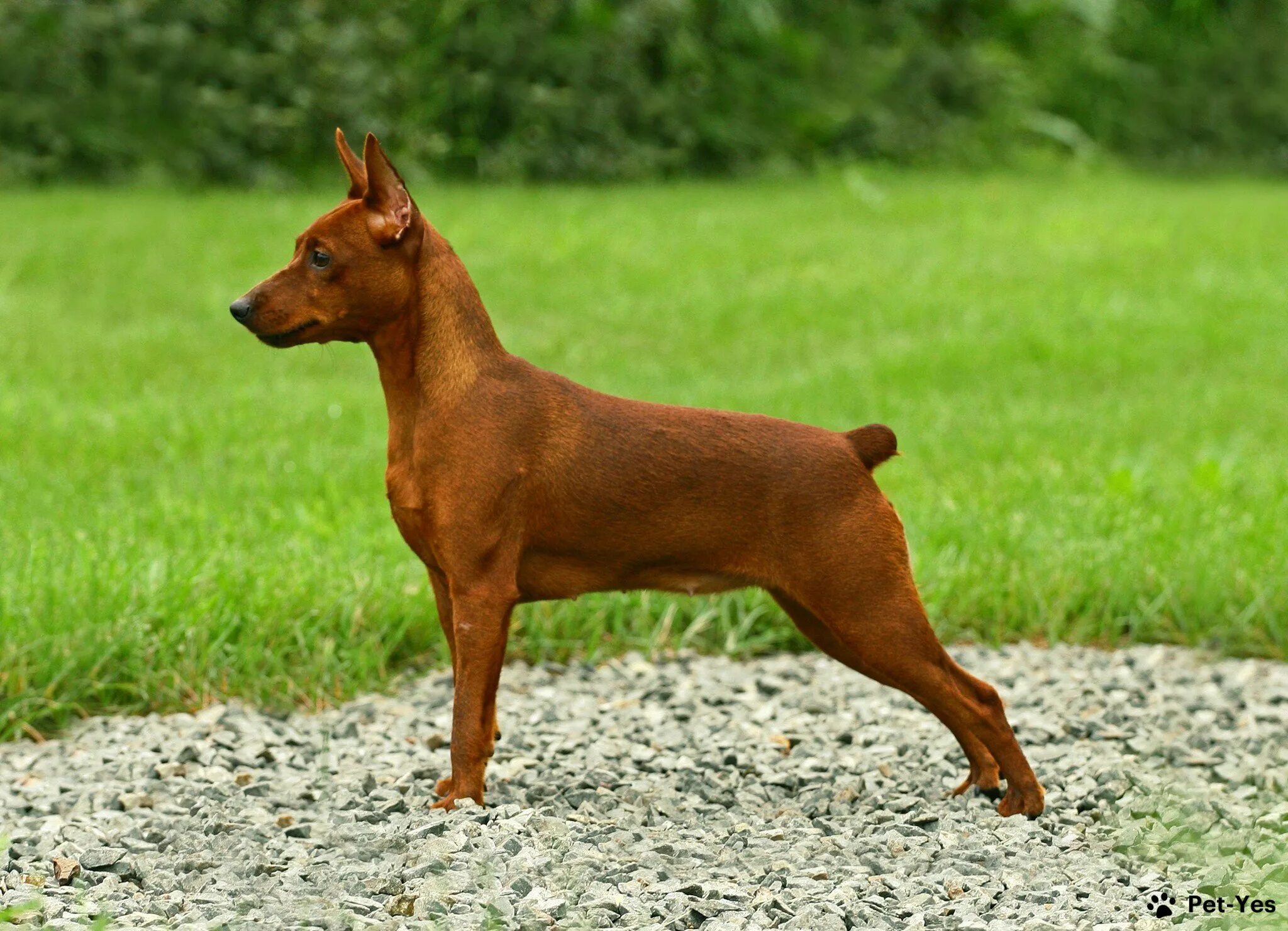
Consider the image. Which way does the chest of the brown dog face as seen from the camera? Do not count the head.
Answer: to the viewer's left
